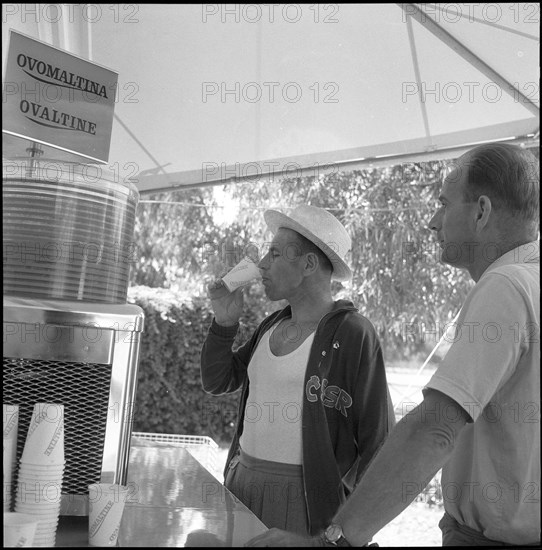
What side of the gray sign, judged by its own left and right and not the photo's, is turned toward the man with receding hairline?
front

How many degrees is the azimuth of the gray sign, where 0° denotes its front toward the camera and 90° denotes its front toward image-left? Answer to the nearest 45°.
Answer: approximately 315°

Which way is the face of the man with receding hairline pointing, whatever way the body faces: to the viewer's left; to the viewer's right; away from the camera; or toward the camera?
to the viewer's left
